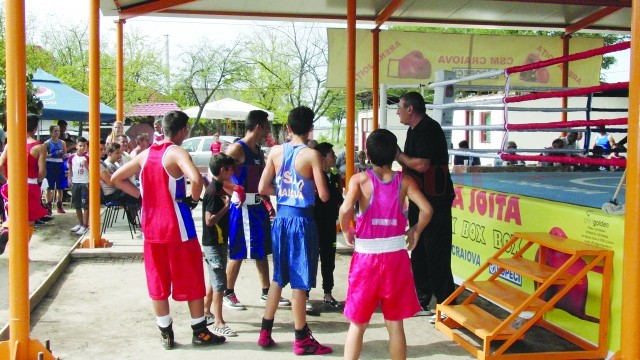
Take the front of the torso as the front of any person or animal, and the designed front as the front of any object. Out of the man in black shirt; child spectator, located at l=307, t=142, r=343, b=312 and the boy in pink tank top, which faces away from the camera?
the boy in pink tank top

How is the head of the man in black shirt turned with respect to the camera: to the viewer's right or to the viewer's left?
to the viewer's left

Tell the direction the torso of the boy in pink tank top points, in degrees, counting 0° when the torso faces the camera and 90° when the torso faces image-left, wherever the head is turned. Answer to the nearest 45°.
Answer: approximately 180°

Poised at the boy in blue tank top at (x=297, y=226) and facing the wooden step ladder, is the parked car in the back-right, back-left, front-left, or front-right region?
back-left

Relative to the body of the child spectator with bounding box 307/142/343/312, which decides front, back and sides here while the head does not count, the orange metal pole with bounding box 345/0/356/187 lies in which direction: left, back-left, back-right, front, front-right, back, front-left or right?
left

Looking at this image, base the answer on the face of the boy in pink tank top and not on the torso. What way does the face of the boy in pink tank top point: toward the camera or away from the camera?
away from the camera

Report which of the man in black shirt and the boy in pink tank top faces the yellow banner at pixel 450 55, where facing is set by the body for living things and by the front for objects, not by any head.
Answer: the boy in pink tank top

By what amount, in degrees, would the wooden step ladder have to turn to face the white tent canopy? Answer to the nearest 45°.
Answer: approximately 90° to its right

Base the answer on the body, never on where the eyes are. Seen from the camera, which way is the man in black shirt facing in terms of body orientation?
to the viewer's left

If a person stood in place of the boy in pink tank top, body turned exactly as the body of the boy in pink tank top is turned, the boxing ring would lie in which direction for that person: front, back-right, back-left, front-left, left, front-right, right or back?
front-right

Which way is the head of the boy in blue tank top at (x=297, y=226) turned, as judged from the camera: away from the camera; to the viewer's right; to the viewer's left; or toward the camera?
away from the camera

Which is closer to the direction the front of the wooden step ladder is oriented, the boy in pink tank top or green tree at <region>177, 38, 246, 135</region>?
the boy in pink tank top

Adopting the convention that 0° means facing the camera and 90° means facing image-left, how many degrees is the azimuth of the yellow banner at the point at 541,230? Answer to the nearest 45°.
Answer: approximately 45°

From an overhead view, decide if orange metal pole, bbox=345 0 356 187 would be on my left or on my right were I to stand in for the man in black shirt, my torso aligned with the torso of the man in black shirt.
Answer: on my right

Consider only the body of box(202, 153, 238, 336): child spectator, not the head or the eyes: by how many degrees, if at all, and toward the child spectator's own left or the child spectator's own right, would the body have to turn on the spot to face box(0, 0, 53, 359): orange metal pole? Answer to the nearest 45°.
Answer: approximately 135° to the child spectator's own right
